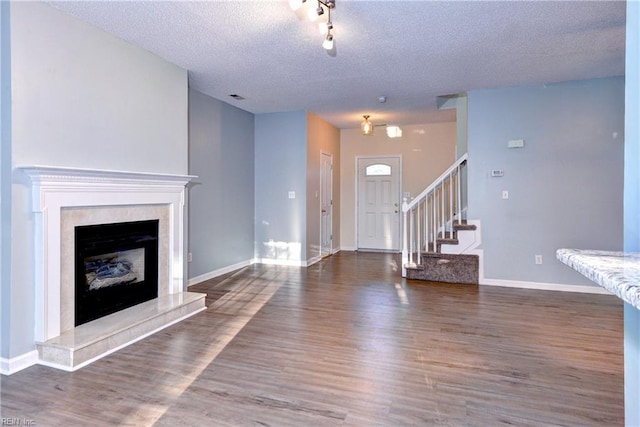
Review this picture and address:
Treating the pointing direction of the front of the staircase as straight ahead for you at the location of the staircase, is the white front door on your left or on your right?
on your right

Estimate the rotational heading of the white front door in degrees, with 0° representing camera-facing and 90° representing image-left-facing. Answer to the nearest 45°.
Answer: approximately 0°

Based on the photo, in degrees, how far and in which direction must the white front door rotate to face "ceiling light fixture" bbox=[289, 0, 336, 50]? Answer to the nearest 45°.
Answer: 0° — it already faces it
